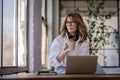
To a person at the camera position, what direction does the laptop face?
facing away from the viewer

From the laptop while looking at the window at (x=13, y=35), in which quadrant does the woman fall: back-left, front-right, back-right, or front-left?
front-right

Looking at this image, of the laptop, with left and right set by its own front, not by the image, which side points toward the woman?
front

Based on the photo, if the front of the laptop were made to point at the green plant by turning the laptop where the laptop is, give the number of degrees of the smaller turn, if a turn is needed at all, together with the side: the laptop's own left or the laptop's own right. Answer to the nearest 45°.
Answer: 0° — it already faces it
